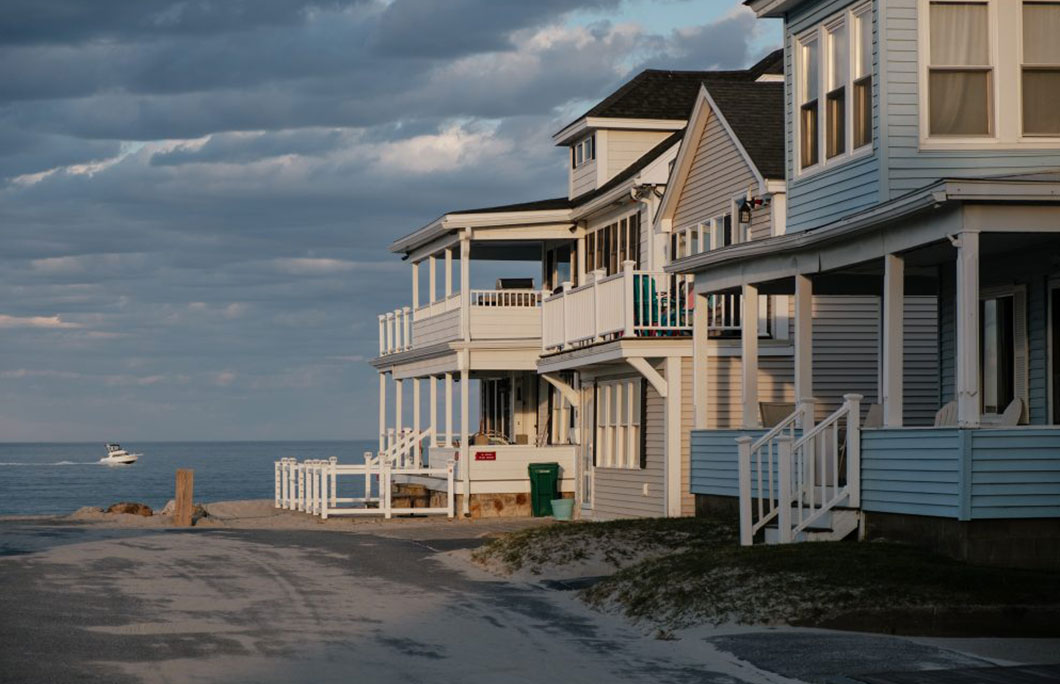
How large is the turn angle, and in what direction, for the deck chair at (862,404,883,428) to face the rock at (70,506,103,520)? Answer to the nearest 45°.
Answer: approximately 45° to its right

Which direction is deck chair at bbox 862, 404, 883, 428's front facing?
to the viewer's left

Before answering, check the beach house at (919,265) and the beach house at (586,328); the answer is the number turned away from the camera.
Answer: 0

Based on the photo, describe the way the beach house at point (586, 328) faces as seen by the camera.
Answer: facing the viewer and to the left of the viewer

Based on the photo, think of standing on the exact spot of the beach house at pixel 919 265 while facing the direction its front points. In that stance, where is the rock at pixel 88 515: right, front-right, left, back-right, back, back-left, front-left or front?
right

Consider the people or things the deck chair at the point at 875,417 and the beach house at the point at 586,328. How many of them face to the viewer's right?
0

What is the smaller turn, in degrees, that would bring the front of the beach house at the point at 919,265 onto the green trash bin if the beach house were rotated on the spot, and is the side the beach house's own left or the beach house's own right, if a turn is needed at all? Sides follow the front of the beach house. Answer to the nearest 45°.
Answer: approximately 90° to the beach house's own right

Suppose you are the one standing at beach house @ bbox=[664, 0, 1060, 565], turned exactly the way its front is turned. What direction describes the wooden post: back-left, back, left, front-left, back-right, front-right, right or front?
right

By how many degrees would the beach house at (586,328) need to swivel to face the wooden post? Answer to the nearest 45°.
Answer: approximately 45° to its right

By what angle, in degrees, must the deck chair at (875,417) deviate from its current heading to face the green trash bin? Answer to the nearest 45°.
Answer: approximately 45° to its right

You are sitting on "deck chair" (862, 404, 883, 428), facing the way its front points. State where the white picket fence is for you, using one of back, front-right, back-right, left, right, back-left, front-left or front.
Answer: front-right
